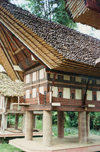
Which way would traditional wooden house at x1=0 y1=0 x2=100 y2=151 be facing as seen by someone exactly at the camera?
facing the viewer and to the left of the viewer

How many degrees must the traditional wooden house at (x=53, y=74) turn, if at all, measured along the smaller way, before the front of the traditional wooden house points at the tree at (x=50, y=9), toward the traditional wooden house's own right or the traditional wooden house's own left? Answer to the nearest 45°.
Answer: approximately 135° to the traditional wooden house's own right

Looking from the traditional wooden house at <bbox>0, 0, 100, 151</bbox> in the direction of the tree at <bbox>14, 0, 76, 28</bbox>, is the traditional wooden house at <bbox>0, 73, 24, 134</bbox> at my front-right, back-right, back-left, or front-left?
front-left

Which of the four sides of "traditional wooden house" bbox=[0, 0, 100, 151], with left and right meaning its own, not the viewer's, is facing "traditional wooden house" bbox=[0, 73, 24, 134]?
right
